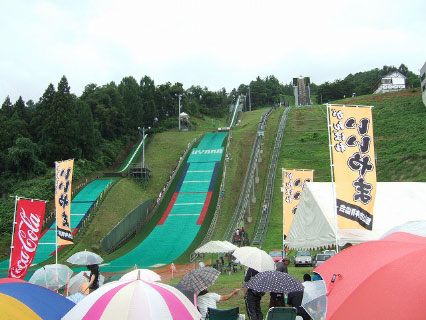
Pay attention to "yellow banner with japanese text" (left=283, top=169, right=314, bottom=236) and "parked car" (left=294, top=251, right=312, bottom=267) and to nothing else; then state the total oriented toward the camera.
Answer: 2

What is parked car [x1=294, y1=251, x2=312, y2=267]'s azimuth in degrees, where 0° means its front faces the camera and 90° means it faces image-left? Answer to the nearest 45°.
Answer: approximately 0°

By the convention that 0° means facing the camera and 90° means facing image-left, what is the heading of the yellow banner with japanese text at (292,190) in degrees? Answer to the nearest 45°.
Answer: approximately 0°

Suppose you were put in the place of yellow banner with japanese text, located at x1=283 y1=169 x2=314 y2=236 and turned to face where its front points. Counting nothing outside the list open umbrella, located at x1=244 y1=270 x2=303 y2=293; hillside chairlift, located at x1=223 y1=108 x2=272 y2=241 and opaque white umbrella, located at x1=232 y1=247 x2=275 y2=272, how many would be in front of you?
2

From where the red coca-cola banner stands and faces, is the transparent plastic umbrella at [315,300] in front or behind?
in front

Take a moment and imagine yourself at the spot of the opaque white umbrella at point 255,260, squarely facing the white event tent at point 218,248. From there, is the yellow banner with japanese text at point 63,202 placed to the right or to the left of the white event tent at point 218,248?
left

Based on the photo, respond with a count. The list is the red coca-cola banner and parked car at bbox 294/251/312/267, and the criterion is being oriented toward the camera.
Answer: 2

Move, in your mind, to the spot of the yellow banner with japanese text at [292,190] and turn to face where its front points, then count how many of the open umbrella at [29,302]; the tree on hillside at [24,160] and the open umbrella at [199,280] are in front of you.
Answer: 2

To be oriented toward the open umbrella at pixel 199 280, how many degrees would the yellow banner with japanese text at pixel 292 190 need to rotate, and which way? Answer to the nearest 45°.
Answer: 0° — it already faces it

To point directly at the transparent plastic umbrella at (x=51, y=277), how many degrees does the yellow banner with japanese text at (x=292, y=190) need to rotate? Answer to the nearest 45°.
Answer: approximately 45° to its right

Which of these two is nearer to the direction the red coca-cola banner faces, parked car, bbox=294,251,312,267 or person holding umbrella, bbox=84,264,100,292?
the person holding umbrella

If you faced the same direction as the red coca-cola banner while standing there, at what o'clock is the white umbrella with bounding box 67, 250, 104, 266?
The white umbrella is roughly at 10 o'clock from the red coca-cola banner.
